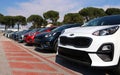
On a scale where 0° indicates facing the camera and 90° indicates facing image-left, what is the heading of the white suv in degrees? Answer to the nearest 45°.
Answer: approximately 45°
